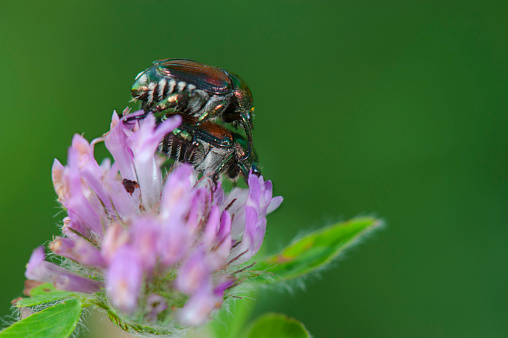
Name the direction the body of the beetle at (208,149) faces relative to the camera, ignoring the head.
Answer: to the viewer's right

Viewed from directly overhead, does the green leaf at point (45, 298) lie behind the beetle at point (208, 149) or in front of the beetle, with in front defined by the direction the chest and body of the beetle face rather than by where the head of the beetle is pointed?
behind

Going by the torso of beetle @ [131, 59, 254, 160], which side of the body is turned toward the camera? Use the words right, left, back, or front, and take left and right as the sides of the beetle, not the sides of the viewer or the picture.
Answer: right
